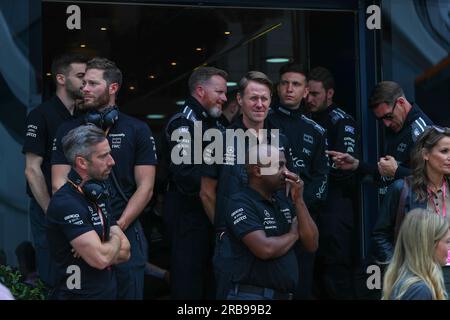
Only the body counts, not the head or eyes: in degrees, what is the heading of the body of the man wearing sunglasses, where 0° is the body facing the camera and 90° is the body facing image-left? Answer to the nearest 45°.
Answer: approximately 45°

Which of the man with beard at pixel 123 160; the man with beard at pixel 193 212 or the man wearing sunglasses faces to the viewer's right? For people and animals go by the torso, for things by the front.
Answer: the man with beard at pixel 193 212

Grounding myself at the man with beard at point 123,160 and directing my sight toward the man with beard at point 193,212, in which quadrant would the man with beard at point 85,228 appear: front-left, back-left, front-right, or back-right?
back-right

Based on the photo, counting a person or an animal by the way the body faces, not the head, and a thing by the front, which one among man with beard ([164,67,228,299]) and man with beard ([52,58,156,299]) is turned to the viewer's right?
man with beard ([164,67,228,299])

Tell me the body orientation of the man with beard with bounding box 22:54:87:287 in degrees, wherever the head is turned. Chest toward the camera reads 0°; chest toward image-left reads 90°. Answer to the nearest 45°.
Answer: approximately 270°

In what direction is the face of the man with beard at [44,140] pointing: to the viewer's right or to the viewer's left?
to the viewer's right

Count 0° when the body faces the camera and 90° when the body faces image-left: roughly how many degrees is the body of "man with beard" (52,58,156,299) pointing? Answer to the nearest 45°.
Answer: approximately 45°

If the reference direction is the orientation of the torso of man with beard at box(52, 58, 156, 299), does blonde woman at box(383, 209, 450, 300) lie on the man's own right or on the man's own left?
on the man's own left

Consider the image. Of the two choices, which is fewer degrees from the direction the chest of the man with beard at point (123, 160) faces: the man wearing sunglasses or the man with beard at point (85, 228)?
the man with beard
